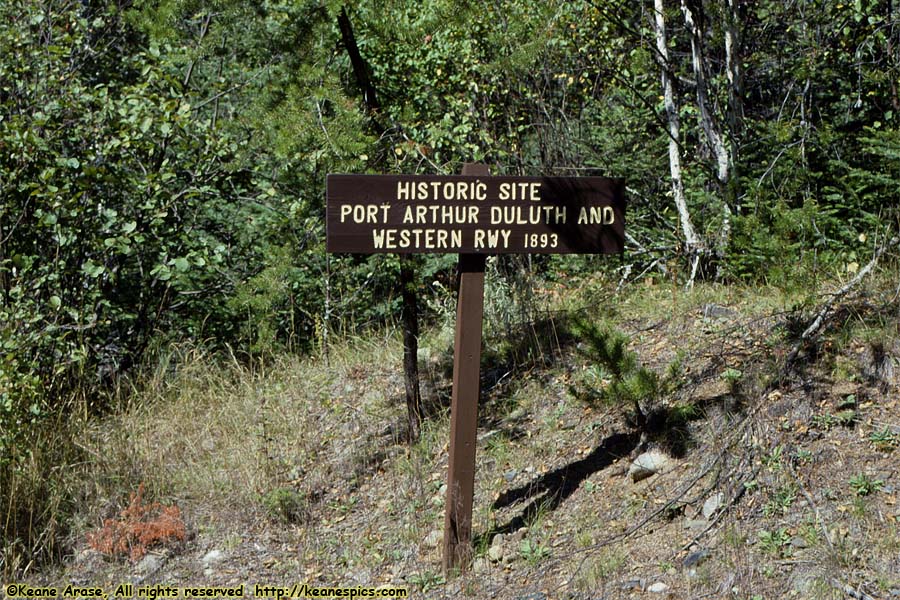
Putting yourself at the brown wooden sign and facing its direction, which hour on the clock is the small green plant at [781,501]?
The small green plant is roughly at 9 o'clock from the brown wooden sign.

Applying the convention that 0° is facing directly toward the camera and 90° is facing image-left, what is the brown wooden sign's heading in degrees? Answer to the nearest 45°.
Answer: approximately 0°

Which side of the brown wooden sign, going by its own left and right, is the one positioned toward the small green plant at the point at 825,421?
left

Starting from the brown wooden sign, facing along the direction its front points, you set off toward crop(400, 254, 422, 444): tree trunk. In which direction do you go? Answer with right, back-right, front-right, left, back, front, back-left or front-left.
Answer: back

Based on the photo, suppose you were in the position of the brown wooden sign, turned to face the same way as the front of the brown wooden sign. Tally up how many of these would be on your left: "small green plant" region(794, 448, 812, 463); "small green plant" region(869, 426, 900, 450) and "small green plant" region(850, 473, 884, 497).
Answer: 3

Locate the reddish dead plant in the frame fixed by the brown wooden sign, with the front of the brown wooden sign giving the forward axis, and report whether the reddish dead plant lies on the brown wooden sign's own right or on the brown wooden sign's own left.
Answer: on the brown wooden sign's own right

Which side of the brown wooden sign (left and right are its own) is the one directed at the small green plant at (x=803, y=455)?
left

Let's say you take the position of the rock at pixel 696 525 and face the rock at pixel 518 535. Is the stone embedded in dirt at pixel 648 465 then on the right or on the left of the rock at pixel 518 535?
right

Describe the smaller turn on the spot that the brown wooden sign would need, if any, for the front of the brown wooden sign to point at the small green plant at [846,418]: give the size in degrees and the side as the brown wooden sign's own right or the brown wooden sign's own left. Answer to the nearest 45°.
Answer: approximately 90° to the brown wooden sign's own left
